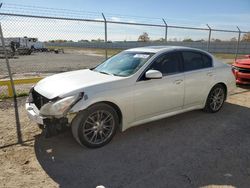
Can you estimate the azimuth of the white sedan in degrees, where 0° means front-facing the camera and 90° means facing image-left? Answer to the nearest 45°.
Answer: approximately 45°

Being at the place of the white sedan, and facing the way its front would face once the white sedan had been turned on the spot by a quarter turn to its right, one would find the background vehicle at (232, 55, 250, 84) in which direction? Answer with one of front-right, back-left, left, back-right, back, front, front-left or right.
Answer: right
